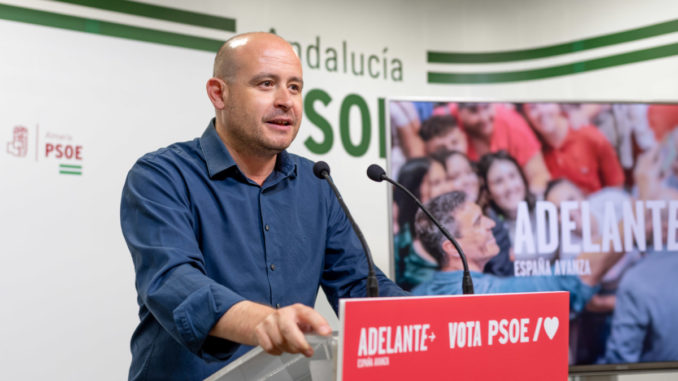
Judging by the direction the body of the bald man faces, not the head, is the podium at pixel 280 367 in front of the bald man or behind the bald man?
in front

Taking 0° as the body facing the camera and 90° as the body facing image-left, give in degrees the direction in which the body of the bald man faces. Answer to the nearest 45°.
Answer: approximately 315°

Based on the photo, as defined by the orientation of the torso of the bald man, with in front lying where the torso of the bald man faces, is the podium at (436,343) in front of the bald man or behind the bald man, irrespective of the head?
in front

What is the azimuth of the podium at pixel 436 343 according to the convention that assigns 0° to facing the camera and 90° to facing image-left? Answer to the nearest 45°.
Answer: approximately 315°

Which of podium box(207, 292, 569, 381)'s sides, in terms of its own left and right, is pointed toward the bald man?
back
